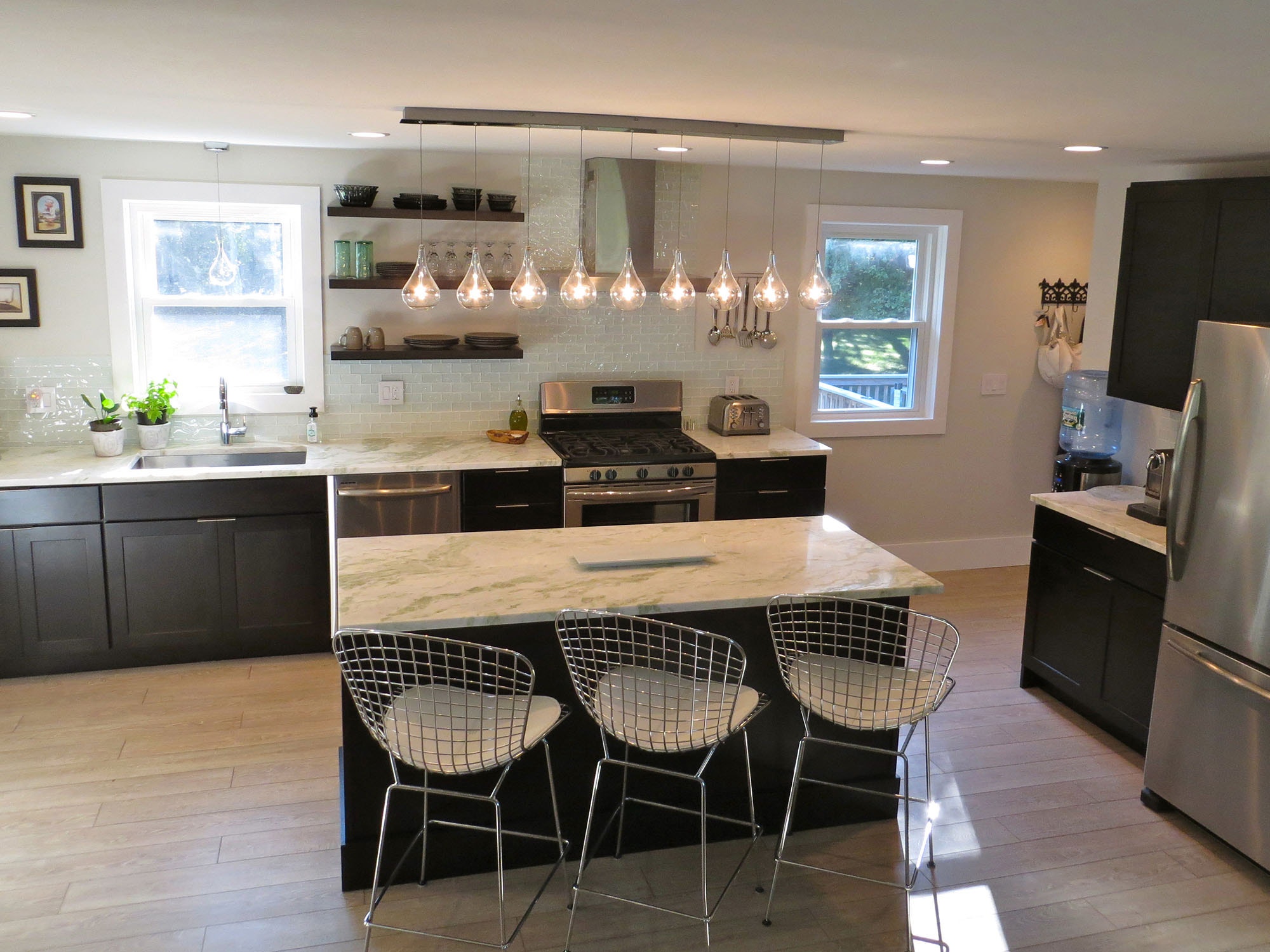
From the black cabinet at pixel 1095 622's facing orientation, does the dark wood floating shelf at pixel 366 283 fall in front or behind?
in front

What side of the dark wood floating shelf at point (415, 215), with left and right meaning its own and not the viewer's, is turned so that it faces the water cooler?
left

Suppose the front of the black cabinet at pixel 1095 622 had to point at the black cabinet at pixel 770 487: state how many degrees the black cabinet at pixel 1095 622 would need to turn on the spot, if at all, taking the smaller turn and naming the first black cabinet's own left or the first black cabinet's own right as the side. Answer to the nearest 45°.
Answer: approximately 45° to the first black cabinet's own right

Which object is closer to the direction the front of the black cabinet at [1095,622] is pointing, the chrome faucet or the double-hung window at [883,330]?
the chrome faucet

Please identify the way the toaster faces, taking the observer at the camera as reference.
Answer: facing the viewer and to the right of the viewer

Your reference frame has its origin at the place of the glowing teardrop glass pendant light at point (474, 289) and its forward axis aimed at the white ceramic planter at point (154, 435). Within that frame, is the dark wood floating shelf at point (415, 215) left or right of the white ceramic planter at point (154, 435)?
right

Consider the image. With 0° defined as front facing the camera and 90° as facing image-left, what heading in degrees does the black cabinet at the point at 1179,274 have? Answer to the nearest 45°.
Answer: approximately 45°

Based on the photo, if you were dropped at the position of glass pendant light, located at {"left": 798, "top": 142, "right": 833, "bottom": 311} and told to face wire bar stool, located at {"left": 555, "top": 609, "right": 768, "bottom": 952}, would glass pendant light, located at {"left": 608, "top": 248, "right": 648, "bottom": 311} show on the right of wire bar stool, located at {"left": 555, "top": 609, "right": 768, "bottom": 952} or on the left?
right

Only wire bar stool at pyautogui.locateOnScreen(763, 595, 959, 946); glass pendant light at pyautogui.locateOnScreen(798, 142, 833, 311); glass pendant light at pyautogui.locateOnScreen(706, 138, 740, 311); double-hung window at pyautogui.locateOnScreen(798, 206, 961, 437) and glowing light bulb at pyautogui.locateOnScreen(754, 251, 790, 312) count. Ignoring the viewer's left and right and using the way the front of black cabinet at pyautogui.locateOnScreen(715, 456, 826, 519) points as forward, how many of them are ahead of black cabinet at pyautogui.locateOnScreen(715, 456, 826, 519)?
4

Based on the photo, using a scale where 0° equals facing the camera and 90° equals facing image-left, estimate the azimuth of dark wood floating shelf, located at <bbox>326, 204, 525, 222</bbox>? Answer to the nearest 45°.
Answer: approximately 0°

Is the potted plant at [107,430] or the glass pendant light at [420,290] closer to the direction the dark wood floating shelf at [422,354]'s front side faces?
the glass pendant light

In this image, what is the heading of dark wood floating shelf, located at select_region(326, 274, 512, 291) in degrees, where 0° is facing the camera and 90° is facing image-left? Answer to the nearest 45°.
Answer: approximately 0°

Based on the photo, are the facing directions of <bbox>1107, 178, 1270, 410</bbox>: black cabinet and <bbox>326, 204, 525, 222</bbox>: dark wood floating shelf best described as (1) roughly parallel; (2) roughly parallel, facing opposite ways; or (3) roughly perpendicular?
roughly perpendicular

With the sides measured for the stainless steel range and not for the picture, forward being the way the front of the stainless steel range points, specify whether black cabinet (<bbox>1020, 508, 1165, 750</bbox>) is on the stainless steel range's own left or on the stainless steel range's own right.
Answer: on the stainless steel range's own left
